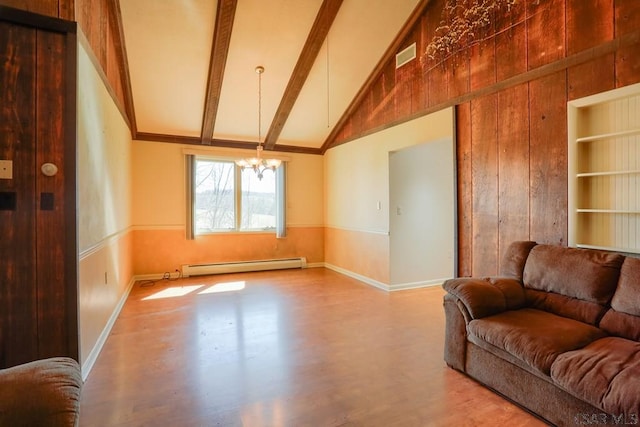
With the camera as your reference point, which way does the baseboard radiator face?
facing the viewer

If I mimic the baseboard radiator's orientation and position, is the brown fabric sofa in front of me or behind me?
in front

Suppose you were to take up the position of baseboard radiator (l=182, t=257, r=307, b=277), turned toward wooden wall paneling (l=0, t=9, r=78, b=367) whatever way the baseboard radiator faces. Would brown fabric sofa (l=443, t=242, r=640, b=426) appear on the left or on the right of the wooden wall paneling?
left

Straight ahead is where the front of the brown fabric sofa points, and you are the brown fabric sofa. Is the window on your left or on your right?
on your right

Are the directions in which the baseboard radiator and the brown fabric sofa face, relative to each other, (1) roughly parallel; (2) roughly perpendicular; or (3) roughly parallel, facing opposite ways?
roughly perpendicular

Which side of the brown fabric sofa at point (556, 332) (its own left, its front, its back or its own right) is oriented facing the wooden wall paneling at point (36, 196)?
front

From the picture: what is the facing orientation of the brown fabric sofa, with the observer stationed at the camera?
facing the viewer and to the left of the viewer

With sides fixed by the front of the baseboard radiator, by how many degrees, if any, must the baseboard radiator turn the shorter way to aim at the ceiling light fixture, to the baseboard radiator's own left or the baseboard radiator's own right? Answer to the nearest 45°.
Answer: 0° — it already faces it

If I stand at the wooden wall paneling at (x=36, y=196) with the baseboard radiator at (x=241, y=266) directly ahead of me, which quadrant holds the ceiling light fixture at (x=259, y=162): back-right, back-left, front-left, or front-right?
front-right

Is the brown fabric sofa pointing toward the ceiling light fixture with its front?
no

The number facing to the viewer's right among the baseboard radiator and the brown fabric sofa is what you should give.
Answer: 0
